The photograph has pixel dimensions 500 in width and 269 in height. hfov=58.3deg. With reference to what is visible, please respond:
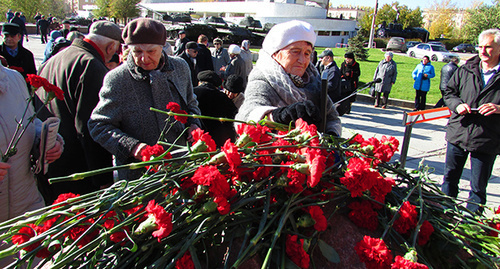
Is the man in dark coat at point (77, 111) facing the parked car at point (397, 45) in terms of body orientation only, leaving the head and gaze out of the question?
yes

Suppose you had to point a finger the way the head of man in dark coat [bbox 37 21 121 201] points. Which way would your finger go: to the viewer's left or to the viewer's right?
to the viewer's right

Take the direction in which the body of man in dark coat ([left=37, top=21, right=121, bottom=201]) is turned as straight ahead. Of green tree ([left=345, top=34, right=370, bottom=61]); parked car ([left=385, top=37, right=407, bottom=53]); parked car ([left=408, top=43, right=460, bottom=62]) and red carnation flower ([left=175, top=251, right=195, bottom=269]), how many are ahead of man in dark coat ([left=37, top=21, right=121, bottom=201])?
3

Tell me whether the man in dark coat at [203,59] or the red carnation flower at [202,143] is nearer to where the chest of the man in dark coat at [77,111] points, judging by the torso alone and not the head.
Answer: the man in dark coat

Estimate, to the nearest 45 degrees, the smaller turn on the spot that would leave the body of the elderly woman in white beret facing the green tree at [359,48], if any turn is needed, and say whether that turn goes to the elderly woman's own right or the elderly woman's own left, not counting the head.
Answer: approximately 135° to the elderly woman's own left

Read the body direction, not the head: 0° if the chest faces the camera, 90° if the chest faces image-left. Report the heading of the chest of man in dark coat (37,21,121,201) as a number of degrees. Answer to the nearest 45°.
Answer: approximately 225°

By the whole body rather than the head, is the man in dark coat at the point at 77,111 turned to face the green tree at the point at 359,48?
yes

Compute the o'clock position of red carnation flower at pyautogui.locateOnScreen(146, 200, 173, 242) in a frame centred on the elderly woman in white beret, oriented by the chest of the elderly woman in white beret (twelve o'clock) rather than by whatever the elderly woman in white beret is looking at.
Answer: The red carnation flower is roughly at 2 o'clock from the elderly woman in white beret.
